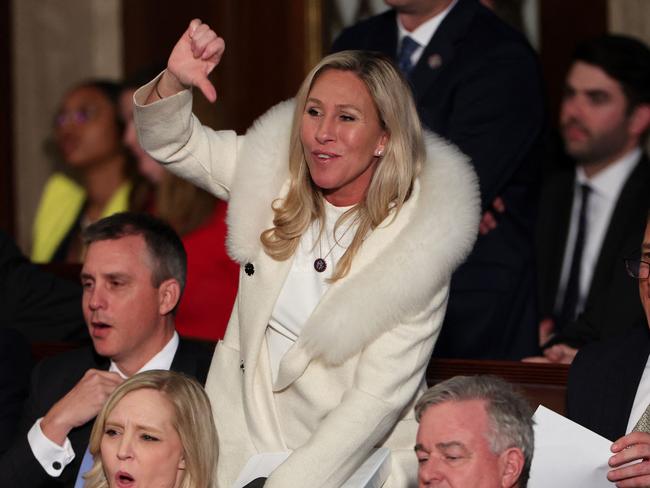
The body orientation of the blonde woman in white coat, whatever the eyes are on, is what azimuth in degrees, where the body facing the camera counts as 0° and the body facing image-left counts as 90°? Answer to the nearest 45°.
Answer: approximately 45°

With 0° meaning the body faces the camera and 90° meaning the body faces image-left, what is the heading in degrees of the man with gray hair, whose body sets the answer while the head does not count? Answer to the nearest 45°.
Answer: approximately 45°

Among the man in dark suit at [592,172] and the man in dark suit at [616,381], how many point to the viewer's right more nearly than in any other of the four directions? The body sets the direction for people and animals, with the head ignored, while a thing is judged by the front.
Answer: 0

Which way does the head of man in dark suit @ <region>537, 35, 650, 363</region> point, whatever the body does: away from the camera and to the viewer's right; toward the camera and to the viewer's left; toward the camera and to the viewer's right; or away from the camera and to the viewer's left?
toward the camera and to the viewer's left

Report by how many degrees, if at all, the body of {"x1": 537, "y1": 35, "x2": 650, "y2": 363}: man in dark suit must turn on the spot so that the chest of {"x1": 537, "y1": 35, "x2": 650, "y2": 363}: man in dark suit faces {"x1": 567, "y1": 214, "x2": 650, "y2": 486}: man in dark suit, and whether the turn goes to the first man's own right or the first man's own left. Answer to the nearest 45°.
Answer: approximately 45° to the first man's own left

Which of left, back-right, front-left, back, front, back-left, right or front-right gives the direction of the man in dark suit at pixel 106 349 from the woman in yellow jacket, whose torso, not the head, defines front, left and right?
front-left

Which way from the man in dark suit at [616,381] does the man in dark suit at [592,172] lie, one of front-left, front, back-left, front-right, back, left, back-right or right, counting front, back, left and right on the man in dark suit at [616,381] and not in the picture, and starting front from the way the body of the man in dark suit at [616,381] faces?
back-right

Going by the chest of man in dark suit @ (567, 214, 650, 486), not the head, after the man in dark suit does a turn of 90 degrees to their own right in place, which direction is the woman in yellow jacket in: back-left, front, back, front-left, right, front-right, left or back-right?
front

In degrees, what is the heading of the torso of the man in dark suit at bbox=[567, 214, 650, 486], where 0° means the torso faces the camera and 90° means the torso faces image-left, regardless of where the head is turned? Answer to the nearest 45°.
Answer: approximately 45°

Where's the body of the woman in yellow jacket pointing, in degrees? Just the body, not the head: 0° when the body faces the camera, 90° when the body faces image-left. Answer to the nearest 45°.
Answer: approximately 45°
